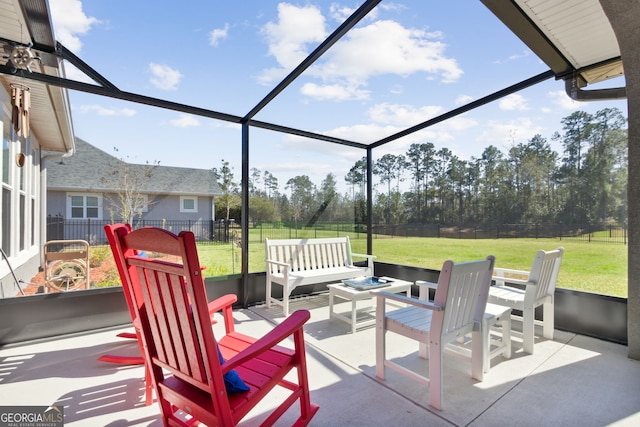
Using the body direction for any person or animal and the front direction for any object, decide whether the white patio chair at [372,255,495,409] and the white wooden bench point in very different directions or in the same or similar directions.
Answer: very different directions

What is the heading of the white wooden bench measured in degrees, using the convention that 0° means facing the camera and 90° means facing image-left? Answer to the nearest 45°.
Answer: approximately 315°

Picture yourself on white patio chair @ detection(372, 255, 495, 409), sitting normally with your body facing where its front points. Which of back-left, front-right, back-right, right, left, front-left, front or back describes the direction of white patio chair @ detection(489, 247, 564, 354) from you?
right

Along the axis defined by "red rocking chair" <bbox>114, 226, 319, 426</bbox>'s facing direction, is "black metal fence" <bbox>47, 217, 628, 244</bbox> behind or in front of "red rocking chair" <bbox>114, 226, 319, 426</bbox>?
in front

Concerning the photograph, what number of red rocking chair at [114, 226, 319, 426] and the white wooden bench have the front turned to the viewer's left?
0

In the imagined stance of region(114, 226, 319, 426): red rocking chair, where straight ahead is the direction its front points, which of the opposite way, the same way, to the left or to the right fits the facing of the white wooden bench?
to the right

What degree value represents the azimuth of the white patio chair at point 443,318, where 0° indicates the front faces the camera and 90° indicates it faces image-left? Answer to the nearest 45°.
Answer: approximately 135°

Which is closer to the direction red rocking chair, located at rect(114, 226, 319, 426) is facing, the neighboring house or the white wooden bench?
the white wooden bench

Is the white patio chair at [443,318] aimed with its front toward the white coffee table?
yes
